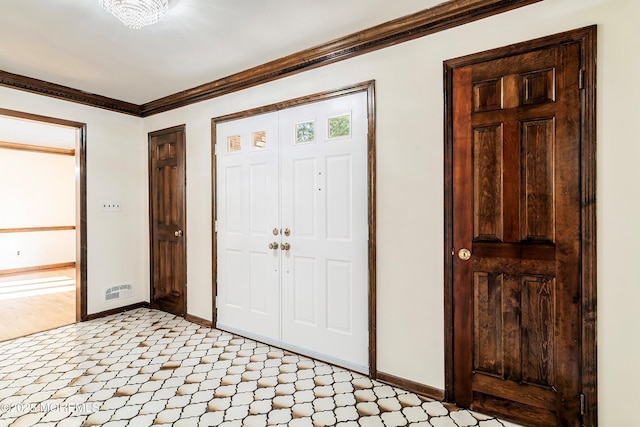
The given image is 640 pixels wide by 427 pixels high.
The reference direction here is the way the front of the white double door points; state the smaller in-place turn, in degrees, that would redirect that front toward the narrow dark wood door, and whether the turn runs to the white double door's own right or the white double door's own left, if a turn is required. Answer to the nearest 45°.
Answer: approximately 90° to the white double door's own right

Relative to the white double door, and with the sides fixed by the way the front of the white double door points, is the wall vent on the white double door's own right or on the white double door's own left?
on the white double door's own right

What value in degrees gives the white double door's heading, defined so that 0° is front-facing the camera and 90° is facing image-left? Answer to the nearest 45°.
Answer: approximately 45°
